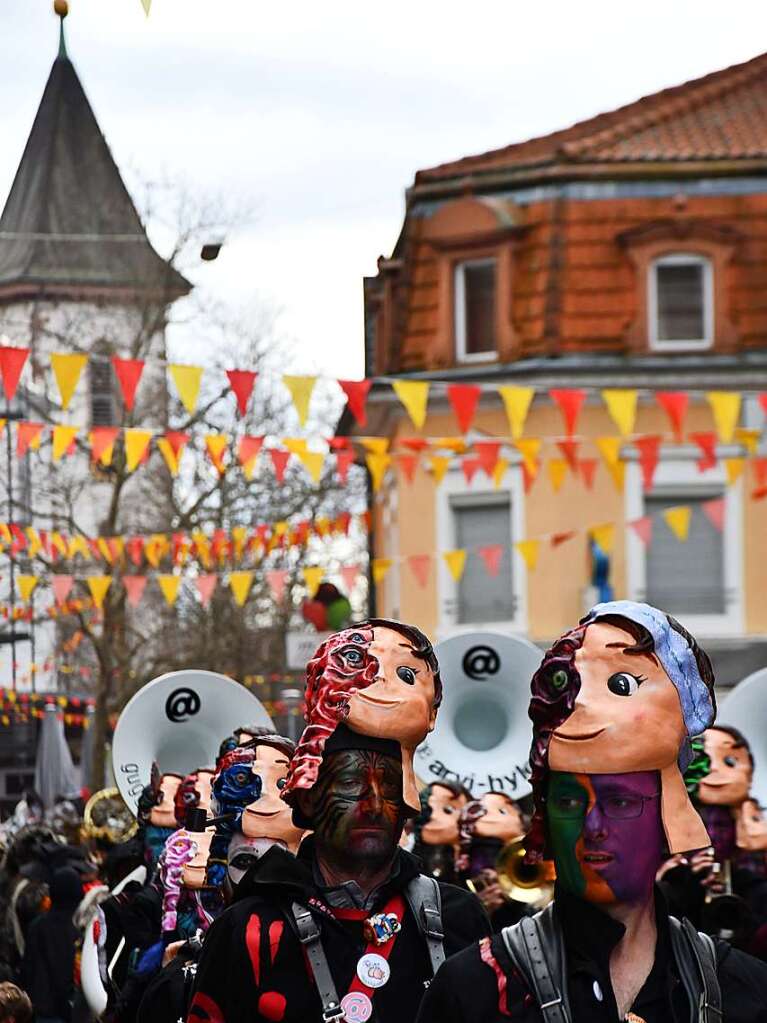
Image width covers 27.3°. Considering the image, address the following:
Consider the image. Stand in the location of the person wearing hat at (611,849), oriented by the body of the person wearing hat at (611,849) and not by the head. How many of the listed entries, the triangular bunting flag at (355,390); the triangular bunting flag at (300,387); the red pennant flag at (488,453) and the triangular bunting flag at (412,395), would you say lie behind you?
4

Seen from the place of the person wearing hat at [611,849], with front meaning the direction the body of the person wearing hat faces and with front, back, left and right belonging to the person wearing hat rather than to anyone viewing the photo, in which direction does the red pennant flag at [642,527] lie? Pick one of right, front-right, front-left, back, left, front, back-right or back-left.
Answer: back

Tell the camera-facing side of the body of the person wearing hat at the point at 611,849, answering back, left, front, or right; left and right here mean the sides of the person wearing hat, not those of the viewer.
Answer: front

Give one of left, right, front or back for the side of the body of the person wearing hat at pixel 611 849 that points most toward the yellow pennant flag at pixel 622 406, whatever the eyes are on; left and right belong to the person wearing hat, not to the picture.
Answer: back

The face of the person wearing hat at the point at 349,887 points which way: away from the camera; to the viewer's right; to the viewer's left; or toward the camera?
toward the camera

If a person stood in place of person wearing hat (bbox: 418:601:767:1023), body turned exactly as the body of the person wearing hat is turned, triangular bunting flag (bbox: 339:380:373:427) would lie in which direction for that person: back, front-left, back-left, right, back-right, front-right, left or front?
back

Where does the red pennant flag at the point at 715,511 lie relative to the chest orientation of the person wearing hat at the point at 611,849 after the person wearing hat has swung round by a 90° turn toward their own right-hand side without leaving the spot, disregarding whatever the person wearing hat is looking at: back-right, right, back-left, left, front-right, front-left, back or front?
right

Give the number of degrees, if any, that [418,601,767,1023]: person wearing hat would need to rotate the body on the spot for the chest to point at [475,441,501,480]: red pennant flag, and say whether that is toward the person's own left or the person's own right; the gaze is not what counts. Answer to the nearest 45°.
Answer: approximately 180°

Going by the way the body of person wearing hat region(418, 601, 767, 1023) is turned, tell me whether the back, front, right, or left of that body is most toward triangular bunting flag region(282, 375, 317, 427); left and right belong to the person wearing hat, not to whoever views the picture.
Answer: back

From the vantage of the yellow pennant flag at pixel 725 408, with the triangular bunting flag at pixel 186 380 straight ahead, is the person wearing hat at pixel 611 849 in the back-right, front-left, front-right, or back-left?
front-left

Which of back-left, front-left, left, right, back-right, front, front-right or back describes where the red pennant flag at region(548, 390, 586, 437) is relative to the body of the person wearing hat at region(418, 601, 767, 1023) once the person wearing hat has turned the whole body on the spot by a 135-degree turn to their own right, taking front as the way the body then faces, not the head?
front-right

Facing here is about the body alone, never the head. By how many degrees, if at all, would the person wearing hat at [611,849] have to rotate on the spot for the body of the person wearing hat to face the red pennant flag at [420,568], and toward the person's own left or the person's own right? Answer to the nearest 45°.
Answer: approximately 180°

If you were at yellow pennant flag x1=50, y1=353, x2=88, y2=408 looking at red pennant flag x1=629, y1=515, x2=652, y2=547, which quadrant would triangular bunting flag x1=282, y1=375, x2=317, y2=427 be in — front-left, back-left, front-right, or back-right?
front-right

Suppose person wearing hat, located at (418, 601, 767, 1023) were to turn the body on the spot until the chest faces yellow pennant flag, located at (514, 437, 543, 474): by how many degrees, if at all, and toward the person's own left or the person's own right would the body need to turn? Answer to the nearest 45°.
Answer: approximately 180°

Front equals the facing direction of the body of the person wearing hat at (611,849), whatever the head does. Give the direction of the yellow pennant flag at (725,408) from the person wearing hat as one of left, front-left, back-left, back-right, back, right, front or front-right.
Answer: back

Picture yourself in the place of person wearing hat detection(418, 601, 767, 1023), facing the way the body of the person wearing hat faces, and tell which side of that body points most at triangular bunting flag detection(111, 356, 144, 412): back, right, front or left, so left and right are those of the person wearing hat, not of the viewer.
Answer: back

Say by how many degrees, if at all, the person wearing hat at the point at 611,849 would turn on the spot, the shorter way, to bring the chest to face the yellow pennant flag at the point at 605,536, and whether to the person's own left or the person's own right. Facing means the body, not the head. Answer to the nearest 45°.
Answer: approximately 180°

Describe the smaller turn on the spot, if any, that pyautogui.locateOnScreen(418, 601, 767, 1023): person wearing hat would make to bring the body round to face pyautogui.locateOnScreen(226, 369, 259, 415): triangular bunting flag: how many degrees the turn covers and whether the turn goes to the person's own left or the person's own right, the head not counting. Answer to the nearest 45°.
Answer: approximately 180°

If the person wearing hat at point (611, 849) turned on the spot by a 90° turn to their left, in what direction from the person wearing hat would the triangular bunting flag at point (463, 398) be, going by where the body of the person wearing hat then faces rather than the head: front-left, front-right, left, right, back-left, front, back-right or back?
left
